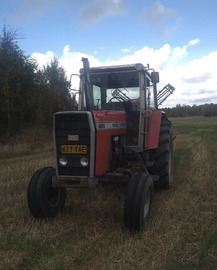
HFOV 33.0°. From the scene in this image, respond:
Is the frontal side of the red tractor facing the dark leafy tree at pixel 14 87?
no

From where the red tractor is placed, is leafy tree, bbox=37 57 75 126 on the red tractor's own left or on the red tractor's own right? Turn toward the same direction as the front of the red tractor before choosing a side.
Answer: on the red tractor's own right

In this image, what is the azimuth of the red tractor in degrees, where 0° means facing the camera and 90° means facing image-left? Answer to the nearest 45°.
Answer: approximately 45°
